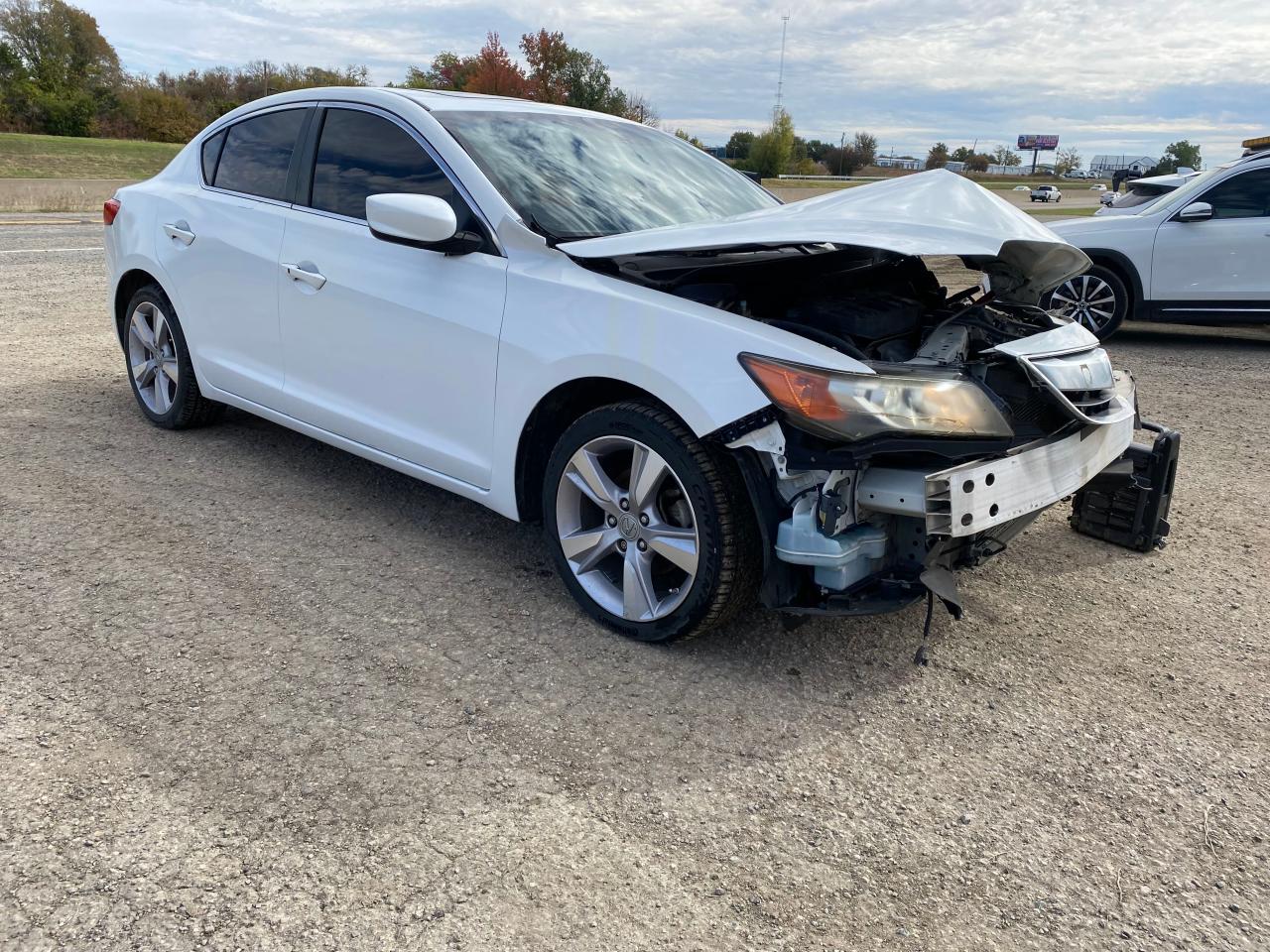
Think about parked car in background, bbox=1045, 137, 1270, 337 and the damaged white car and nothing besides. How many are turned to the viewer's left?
1

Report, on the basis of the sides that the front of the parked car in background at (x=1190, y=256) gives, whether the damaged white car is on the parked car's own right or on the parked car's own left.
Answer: on the parked car's own left

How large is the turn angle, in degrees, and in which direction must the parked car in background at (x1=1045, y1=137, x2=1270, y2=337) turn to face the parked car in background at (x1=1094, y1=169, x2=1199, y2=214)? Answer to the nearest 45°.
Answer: approximately 90° to its right

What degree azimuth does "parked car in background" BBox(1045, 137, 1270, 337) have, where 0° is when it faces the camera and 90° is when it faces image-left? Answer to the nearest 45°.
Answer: approximately 90°

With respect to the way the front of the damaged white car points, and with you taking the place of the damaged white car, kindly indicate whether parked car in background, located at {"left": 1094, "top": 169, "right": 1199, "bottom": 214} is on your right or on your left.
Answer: on your left

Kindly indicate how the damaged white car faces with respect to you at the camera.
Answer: facing the viewer and to the right of the viewer

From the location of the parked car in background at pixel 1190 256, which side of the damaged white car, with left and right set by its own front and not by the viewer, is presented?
left

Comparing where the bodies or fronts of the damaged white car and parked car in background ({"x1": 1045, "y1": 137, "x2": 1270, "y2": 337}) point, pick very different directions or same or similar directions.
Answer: very different directions
